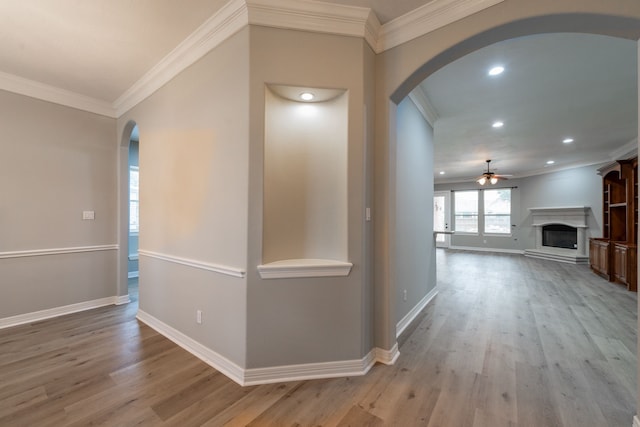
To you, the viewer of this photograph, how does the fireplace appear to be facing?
facing the viewer and to the left of the viewer

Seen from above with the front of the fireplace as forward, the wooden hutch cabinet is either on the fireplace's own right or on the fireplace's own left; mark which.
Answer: on the fireplace's own left

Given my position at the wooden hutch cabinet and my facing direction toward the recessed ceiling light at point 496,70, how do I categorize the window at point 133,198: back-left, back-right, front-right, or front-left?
front-right

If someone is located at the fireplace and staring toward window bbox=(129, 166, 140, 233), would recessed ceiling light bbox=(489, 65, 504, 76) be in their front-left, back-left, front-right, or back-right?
front-left

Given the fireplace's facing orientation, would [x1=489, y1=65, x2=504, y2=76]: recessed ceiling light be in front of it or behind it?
in front

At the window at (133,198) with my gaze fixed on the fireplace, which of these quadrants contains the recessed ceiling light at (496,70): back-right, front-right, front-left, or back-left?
front-right

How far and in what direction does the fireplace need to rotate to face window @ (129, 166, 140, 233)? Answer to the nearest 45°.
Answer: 0° — it already faces it
